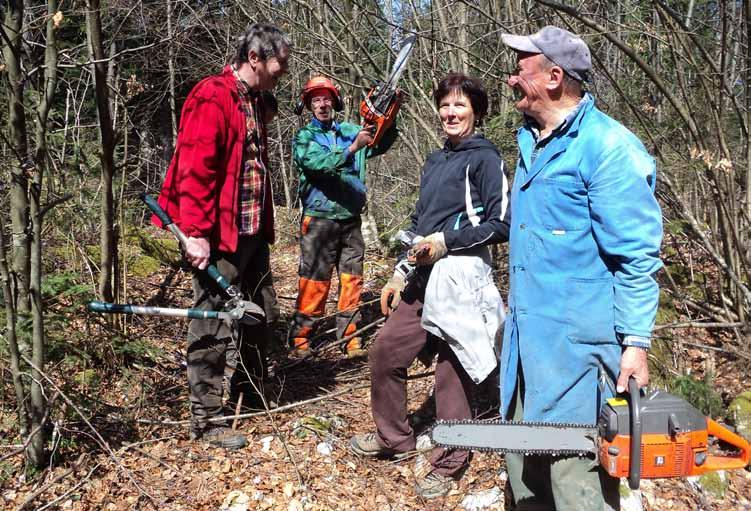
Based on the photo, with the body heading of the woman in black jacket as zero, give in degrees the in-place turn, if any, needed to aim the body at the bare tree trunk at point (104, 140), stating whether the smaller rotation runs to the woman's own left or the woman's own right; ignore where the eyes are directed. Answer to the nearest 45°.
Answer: approximately 45° to the woman's own right

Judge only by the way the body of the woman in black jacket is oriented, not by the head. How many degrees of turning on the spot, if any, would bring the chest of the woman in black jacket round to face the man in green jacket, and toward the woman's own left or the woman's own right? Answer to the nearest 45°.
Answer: approximately 90° to the woman's own right

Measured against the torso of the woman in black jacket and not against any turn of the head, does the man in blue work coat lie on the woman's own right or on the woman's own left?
on the woman's own left

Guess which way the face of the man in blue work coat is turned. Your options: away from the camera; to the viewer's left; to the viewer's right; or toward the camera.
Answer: to the viewer's left

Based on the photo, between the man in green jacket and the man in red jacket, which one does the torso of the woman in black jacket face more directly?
the man in red jacket

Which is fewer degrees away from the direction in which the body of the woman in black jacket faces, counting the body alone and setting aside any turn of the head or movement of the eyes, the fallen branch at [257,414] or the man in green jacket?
the fallen branch

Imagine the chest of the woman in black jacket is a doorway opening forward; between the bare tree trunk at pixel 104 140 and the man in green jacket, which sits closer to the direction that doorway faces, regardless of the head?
the bare tree trunk

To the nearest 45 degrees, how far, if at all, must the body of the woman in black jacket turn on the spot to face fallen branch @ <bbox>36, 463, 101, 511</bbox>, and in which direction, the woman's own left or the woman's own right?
approximately 45° to the woman's own right

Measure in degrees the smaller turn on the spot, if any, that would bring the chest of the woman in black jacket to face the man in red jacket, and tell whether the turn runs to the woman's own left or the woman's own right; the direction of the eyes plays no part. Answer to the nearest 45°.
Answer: approximately 45° to the woman's own right

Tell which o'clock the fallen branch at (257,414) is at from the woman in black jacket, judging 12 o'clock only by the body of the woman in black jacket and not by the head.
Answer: The fallen branch is roughly at 2 o'clock from the woman in black jacket.

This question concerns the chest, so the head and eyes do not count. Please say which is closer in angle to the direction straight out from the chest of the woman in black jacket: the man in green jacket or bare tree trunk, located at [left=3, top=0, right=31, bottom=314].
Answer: the bare tree trunk

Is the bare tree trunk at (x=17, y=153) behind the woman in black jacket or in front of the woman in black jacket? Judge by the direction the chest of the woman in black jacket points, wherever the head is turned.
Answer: in front
